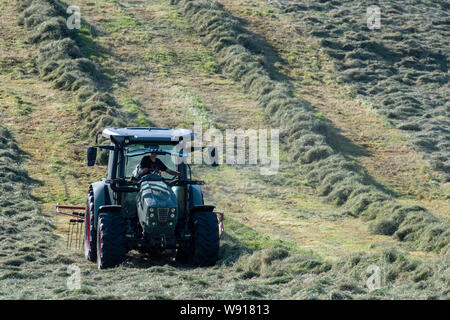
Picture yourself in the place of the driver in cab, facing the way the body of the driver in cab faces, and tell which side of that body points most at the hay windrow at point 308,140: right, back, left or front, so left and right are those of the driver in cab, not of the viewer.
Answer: back

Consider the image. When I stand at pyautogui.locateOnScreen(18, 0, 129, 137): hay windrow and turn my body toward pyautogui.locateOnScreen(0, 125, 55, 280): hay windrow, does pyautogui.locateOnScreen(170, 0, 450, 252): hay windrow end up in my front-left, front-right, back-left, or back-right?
front-left

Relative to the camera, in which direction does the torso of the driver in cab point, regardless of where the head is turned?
toward the camera

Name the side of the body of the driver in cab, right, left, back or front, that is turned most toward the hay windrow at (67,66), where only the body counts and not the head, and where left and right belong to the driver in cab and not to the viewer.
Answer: back

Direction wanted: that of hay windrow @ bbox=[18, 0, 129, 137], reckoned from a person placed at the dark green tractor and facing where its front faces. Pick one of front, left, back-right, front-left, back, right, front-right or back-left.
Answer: back

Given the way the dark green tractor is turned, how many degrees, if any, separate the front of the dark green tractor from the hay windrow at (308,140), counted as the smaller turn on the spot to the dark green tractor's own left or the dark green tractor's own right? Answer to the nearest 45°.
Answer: approximately 135° to the dark green tractor's own left

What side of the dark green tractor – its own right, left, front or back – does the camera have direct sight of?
front

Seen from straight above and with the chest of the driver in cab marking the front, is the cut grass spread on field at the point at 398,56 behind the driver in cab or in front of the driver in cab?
behind
